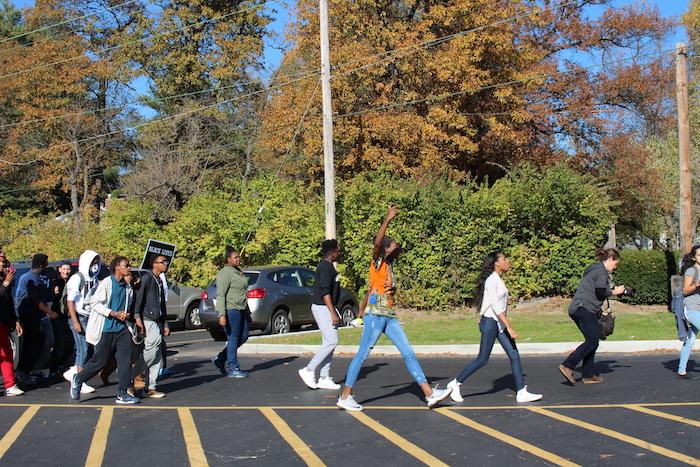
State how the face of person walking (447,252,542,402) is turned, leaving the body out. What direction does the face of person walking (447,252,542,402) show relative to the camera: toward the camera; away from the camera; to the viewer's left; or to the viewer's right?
to the viewer's right

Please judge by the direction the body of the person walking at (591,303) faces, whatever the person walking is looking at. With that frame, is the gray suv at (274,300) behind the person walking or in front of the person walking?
behind

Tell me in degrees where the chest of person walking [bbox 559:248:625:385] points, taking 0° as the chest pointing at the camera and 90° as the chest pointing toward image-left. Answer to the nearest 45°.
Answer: approximately 270°

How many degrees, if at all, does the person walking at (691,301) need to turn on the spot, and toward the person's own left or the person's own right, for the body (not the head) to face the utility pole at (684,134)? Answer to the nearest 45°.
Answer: approximately 90° to the person's own left

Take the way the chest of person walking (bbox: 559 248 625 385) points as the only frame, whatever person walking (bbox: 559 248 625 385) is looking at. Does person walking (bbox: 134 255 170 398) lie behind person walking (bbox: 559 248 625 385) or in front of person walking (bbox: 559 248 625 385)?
behind

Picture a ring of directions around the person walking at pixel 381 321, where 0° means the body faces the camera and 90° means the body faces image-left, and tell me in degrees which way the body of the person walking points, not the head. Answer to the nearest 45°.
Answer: approximately 270°

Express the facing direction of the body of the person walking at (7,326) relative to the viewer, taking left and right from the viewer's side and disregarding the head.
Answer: facing to the right of the viewer

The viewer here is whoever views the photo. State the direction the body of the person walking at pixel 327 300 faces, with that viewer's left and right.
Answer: facing to the right of the viewer

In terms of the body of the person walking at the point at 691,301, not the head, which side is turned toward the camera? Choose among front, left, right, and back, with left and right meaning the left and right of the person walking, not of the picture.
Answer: right

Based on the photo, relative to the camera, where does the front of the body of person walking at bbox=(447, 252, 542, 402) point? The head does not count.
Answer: to the viewer's right
